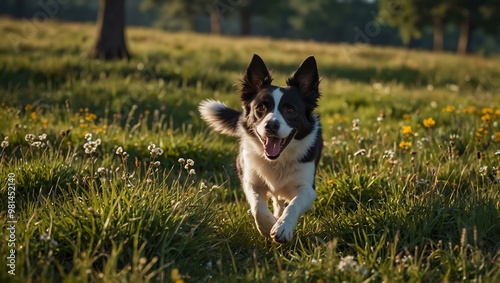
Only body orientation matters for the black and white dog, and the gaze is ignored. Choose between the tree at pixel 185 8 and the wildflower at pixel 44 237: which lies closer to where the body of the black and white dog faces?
the wildflower

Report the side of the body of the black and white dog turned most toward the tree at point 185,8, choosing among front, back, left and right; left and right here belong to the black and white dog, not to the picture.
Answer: back

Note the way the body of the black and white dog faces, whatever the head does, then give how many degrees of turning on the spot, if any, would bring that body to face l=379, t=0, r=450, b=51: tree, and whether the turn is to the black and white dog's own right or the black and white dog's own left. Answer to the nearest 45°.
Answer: approximately 180°

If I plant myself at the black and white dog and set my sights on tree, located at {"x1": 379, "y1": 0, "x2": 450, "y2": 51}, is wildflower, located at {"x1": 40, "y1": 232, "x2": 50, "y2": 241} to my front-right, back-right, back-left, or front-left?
back-left

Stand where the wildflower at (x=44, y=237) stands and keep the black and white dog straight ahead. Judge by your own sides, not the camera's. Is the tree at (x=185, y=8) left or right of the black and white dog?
left

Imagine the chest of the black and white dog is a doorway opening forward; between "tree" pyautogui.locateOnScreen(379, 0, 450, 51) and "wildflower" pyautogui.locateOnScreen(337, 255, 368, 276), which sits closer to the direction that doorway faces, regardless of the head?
the wildflower

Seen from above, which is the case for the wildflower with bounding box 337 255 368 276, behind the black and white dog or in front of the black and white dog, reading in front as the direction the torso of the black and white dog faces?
in front

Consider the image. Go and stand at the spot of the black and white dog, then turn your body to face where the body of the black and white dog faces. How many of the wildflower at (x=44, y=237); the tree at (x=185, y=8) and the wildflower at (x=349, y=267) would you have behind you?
1

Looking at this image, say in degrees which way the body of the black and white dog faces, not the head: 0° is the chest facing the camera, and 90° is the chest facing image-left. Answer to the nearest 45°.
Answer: approximately 0°

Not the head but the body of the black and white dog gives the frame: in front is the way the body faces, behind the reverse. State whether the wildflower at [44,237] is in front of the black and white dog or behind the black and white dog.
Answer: in front
